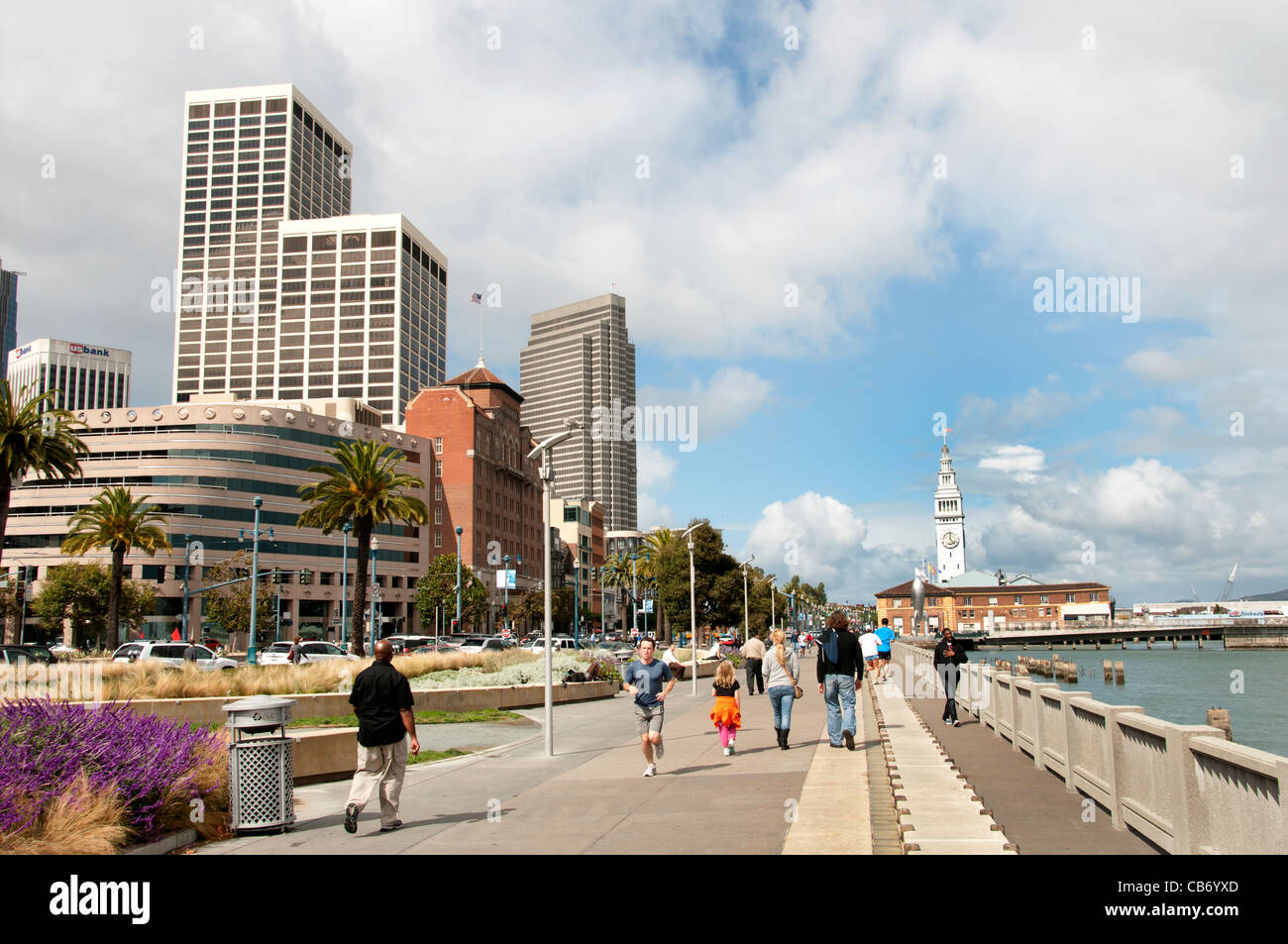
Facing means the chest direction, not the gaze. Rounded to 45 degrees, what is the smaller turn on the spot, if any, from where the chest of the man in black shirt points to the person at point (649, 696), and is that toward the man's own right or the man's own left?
0° — they already face them

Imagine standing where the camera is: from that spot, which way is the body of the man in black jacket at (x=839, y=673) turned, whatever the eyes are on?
away from the camera

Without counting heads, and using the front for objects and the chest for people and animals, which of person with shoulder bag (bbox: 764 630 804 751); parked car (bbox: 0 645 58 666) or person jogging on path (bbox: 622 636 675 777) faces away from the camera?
person with shoulder bag (bbox: 764 630 804 751)

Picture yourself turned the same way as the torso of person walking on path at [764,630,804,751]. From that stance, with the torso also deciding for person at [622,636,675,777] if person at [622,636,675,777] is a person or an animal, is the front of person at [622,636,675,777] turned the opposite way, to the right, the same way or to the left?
the opposite way

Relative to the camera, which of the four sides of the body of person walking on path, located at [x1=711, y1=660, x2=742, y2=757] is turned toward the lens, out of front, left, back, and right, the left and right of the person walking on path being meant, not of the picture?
back

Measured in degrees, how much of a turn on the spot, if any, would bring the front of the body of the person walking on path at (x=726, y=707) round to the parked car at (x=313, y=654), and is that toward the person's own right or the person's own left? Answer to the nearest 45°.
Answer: approximately 45° to the person's own left

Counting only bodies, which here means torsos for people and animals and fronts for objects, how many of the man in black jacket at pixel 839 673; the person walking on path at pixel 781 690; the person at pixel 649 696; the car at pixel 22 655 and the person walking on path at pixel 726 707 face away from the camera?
3

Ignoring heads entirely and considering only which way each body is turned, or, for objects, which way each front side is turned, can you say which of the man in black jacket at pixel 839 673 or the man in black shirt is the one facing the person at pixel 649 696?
the man in black shirt

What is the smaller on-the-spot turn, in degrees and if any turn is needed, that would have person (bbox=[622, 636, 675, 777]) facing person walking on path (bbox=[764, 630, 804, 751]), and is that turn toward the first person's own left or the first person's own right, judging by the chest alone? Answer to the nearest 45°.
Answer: approximately 135° to the first person's own left

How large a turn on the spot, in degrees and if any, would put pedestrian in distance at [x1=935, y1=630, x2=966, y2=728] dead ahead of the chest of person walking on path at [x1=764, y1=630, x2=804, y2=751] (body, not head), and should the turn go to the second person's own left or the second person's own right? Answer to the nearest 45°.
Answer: approximately 45° to the second person's own right

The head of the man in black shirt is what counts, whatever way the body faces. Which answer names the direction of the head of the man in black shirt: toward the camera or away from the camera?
away from the camera

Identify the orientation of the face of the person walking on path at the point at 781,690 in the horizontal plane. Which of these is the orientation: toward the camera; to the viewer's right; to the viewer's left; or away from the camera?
away from the camera
